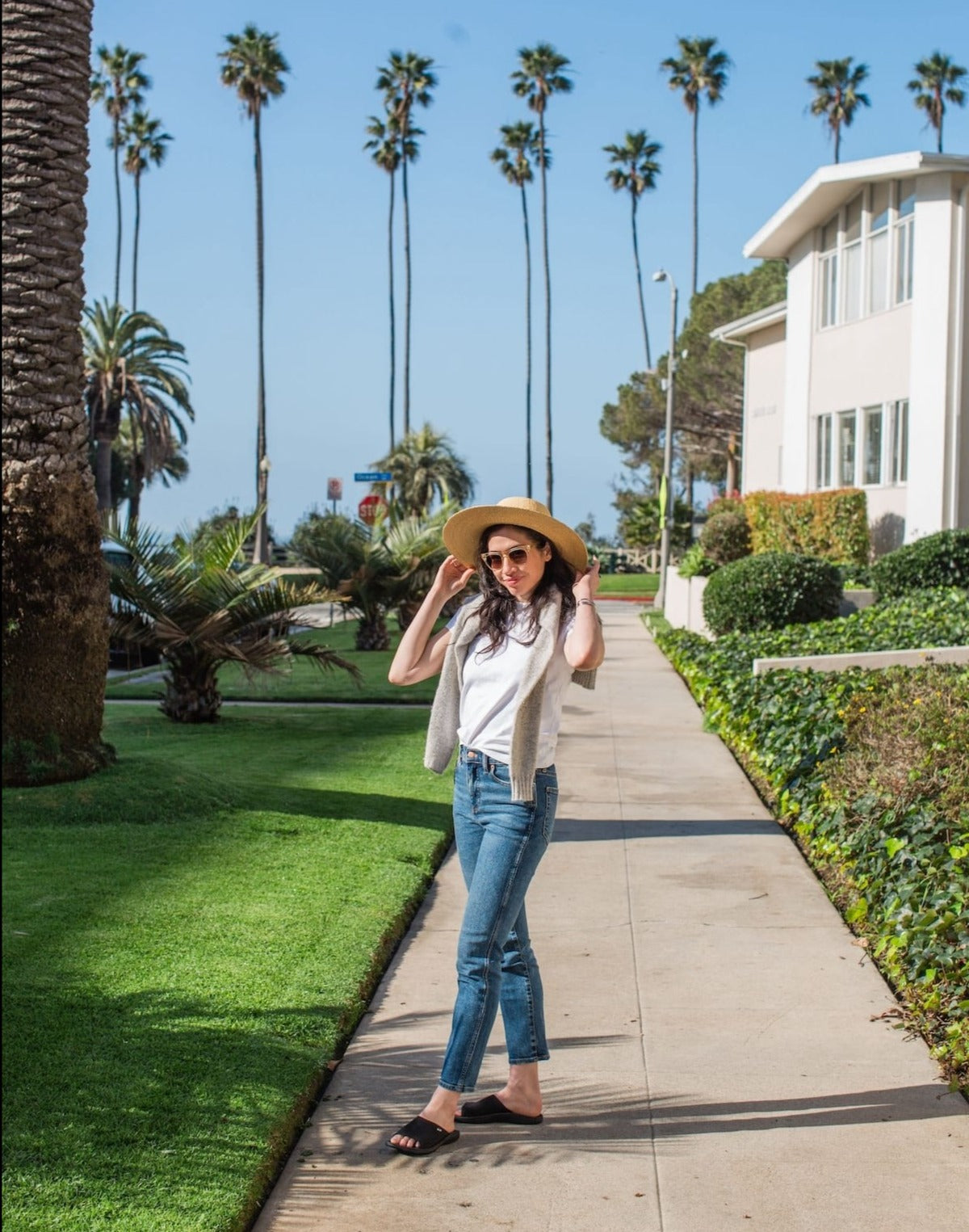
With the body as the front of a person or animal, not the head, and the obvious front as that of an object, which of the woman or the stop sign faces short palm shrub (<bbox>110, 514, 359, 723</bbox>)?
the stop sign

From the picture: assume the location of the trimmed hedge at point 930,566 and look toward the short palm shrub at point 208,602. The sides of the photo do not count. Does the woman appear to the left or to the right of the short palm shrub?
left

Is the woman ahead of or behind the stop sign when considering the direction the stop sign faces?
ahead

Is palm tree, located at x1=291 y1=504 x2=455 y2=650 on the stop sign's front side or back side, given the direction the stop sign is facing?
on the front side

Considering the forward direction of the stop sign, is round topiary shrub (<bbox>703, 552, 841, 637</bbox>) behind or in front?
in front

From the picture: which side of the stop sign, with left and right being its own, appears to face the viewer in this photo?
front

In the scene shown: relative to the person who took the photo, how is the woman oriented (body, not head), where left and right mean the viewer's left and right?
facing the viewer and to the left of the viewer

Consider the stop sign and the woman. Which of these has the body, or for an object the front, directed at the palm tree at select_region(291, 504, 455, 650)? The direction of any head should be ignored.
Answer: the stop sign

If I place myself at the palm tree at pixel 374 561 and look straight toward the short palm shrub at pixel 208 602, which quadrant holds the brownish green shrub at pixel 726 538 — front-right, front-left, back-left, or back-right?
back-left

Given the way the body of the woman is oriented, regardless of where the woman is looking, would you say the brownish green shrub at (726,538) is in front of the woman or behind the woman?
behind

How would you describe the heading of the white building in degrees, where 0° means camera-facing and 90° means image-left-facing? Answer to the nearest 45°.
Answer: approximately 45°

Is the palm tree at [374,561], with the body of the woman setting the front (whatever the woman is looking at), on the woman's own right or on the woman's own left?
on the woman's own right
